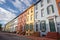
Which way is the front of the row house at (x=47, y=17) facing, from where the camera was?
facing the viewer and to the left of the viewer
